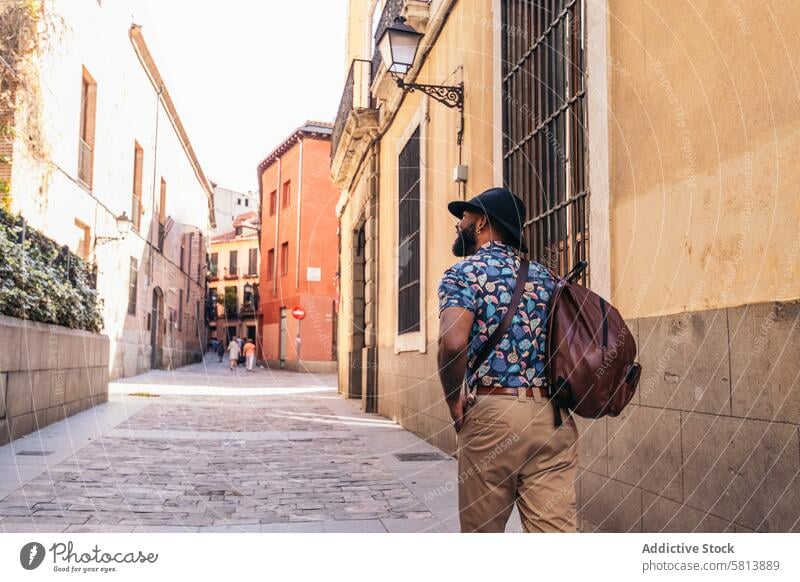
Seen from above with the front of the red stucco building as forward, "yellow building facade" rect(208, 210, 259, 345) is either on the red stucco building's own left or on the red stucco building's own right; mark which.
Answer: on the red stucco building's own right

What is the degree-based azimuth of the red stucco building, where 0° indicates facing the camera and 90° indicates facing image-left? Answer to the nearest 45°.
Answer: approximately 45°

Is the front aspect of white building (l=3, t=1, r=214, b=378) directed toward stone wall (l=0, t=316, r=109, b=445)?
no

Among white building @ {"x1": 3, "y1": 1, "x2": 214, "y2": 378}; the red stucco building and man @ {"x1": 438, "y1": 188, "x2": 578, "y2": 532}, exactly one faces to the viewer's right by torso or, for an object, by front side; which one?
the white building

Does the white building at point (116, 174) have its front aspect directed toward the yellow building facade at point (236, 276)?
no

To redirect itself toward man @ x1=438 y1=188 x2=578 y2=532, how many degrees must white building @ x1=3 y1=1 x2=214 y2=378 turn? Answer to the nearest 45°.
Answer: approximately 90° to its right

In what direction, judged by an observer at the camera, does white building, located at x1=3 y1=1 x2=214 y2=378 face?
facing to the right of the viewer

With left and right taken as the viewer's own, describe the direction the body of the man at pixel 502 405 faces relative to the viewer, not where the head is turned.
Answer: facing away from the viewer and to the left of the viewer

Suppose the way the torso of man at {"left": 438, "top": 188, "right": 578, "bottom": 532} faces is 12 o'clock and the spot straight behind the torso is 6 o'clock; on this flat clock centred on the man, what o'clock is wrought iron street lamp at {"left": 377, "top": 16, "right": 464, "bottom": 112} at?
The wrought iron street lamp is roughly at 1 o'clock from the man.

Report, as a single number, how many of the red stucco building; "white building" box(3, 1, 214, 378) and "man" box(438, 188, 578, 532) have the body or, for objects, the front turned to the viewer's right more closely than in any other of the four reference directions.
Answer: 1

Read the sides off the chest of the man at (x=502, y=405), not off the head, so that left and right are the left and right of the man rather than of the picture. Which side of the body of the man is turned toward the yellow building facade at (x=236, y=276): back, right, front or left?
front

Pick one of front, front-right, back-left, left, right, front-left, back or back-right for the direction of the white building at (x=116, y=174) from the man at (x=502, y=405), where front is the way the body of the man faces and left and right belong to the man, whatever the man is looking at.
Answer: front

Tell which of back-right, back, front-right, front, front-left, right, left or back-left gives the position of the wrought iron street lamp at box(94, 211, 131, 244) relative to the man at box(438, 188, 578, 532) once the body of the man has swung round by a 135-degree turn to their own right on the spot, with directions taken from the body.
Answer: back-left
